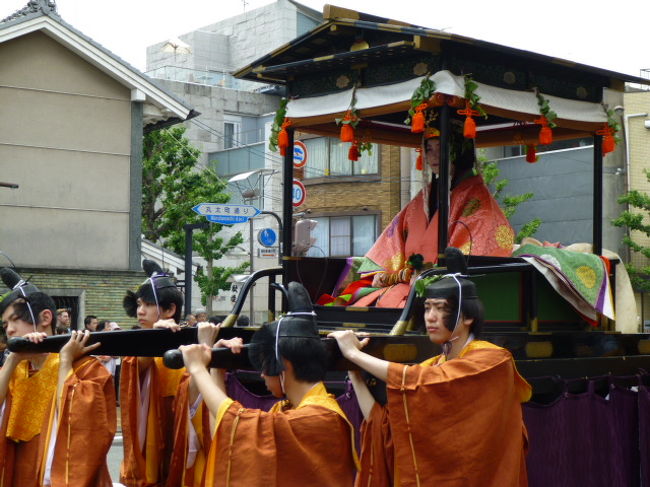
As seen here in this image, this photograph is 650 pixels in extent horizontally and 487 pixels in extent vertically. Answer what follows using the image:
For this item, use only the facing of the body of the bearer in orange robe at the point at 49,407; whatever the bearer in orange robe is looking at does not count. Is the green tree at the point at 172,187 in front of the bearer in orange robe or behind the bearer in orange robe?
behind

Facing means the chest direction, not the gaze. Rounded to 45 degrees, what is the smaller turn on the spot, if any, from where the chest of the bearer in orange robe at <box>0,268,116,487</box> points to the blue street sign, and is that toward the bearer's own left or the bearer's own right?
approximately 135° to the bearer's own right

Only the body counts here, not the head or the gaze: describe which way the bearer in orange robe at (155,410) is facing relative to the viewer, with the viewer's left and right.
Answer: facing the viewer and to the left of the viewer

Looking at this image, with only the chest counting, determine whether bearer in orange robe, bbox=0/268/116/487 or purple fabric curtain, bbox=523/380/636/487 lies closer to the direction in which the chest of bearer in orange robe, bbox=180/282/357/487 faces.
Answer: the bearer in orange robe

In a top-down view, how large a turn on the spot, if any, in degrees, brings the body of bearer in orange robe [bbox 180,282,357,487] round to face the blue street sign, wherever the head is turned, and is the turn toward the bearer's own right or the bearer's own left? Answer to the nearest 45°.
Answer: approximately 45° to the bearer's own right

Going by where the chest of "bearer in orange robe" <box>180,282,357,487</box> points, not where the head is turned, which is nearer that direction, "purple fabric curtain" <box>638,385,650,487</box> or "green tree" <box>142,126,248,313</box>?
the green tree

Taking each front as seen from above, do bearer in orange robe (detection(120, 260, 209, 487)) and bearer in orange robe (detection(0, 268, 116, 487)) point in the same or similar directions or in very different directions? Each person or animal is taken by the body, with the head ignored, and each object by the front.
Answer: same or similar directions

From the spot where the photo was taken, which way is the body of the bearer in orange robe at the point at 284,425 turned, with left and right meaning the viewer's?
facing away from the viewer and to the left of the viewer

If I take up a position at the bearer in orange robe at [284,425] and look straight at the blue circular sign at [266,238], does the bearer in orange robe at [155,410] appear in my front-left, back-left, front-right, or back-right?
front-left

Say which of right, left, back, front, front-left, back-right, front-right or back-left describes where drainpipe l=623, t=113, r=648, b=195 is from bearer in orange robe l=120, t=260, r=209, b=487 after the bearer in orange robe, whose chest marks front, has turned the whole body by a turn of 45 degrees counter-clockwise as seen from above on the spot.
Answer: back-left

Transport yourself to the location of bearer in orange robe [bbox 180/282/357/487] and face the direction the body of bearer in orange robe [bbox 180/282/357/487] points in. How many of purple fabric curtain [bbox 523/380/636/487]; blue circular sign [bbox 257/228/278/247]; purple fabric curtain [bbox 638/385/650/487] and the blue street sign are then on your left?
0

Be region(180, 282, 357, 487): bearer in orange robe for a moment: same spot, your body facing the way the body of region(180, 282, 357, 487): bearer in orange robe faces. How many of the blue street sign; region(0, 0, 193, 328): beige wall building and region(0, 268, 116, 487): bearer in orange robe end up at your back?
0

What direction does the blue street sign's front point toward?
toward the camera

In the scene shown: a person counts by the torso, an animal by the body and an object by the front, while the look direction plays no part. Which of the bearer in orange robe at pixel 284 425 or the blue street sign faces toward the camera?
the blue street sign

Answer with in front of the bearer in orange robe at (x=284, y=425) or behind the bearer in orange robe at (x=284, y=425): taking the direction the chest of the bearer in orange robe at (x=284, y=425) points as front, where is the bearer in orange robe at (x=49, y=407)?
in front

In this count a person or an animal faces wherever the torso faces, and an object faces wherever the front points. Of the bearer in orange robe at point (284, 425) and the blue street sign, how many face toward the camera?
1

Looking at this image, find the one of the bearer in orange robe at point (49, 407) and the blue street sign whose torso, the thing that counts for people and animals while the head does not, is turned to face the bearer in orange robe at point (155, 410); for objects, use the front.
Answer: the blue street sign

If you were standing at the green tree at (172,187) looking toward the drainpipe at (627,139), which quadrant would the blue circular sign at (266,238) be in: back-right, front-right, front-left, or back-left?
front-right
